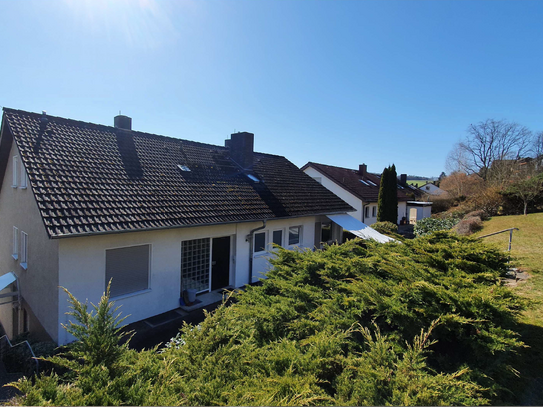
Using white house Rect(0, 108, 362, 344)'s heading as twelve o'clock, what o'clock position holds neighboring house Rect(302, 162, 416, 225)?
The neighboring house is roughly at 9 o'clock from the white house.

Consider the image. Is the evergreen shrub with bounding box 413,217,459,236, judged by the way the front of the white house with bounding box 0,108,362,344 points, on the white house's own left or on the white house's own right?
on the white house's own left

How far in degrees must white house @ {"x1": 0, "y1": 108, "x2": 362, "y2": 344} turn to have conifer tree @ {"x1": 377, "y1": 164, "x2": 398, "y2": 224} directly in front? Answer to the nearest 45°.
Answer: approximately 90° to its left

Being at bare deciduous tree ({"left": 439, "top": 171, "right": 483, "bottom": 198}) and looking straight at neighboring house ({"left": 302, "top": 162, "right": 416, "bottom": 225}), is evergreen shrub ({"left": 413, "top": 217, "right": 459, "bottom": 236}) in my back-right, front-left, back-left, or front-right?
front-left

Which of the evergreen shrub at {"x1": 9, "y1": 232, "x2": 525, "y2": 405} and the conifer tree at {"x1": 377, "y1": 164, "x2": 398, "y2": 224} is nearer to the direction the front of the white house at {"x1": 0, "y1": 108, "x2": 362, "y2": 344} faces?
the evergreen shrub

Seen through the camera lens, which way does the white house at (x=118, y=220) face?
facing the viewer and to the right of the viewer

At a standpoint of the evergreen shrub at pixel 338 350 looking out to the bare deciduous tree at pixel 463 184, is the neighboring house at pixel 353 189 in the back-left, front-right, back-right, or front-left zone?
front-left

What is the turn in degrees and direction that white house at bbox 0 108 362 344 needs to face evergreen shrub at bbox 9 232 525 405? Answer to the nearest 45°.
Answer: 0° — it already faces it

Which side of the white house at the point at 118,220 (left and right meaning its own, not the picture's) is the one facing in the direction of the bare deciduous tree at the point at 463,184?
left
